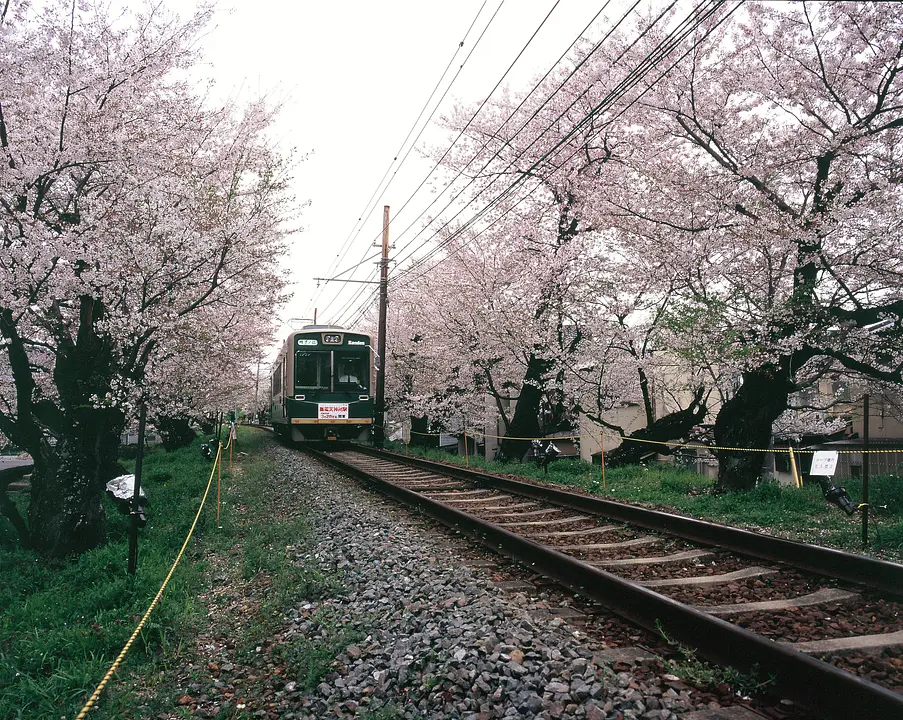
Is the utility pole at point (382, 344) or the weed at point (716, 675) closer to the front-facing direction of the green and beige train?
the weed

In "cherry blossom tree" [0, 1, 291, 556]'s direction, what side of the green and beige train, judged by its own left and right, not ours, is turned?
front

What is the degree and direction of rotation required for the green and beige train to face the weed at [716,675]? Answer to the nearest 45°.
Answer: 0° — it already faces it

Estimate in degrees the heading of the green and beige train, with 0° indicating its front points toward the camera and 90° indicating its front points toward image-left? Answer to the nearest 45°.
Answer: approximately 0°

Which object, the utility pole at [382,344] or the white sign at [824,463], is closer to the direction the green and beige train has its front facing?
the white sign
